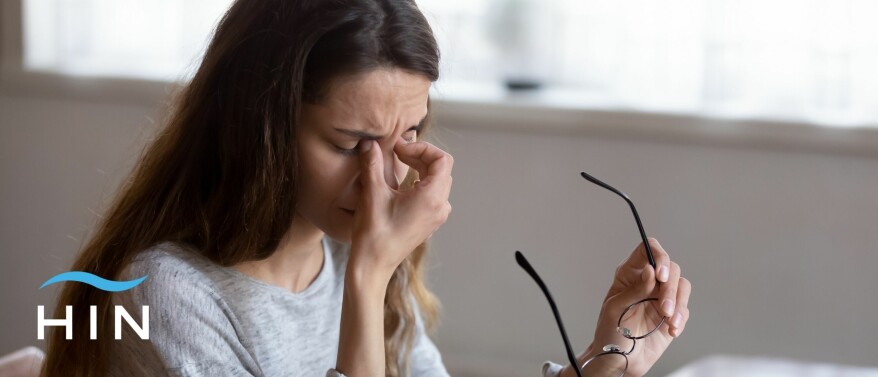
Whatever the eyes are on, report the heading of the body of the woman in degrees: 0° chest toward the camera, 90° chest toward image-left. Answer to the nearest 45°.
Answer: approximately 315°
